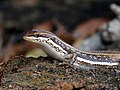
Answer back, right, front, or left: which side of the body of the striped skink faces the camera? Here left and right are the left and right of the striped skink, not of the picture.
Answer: left
